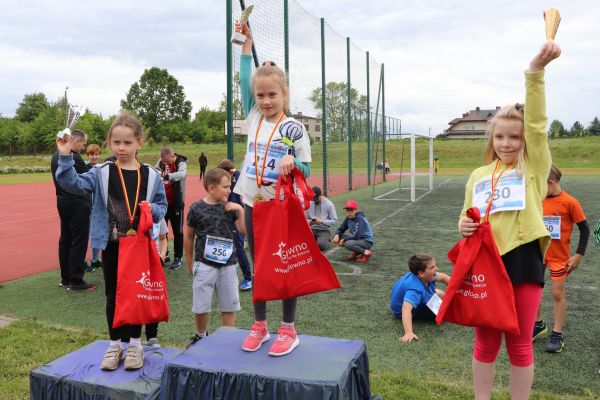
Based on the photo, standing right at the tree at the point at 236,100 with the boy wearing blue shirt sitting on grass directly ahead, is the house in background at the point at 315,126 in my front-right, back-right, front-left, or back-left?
back-left

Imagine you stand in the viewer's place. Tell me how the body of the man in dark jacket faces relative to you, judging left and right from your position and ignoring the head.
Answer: facing to the right of the viewer

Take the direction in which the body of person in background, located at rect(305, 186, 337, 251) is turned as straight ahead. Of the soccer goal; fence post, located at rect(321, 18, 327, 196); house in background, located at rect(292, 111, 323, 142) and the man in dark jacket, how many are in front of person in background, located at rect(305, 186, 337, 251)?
1

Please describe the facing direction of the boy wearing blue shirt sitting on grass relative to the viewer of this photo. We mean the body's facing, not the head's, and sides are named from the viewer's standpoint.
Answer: facing to the right of the viewer

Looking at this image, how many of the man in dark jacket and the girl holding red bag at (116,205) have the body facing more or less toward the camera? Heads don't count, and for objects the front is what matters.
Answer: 1

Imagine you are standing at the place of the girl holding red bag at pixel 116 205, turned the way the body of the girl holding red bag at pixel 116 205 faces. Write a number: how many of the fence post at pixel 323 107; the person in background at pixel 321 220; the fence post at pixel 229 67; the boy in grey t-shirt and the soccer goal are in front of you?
0

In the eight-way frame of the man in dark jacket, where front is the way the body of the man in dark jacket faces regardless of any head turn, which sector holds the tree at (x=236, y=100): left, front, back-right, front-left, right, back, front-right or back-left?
front-left

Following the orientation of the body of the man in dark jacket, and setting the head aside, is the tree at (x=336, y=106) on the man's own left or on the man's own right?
on the man's own left

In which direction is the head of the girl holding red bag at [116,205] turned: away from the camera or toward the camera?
toward the camera

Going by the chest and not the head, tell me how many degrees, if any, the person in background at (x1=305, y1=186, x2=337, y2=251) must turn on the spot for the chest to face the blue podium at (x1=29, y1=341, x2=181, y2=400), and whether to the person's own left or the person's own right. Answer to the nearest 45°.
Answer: approximately 45° to the person's own left

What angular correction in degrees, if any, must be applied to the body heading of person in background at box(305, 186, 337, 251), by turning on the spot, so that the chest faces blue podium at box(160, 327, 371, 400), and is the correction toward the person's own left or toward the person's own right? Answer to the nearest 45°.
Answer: approximately 45° to the person's own left
